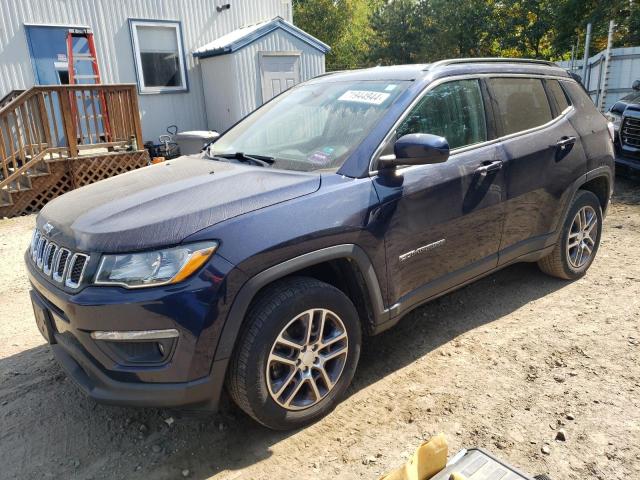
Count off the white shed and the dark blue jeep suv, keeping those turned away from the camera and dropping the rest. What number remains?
0

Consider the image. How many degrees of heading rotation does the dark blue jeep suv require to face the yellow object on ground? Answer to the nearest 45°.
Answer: approximately 90° to its left

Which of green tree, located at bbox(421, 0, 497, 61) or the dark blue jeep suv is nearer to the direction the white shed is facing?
the dark blue jeep suv

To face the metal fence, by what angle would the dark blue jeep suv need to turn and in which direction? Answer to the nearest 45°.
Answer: approximately 180°

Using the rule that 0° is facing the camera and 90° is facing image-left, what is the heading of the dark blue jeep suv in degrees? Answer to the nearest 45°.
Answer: approximately 45°

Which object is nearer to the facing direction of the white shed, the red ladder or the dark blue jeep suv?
the dark blue jeep suv

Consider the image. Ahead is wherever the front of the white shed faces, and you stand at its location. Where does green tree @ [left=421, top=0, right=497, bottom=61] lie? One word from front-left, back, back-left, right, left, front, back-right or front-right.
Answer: back-left

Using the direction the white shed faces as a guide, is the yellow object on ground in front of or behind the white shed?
in front

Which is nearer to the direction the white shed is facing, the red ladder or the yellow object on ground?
the yellow object on ground

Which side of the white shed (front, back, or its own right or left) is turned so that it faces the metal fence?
left

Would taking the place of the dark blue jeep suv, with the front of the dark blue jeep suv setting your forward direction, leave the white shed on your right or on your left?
on your right

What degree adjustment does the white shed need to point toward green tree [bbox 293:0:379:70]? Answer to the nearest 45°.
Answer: approximately 180°

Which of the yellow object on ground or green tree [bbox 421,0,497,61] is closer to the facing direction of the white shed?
the yellow object on ground

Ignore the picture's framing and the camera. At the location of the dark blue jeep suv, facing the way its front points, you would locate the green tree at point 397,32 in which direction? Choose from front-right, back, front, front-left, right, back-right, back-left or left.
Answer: back-right
